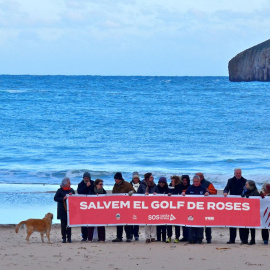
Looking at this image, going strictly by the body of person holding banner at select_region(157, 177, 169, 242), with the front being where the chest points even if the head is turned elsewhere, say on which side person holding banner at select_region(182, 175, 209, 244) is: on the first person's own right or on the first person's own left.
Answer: on the first person's own left

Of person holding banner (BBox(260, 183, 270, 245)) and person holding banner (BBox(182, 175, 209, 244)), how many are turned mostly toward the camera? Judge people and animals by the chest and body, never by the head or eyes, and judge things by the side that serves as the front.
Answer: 2

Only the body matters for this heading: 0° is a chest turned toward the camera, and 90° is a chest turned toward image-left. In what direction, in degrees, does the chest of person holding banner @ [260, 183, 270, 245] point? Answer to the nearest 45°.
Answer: approximately 0°
